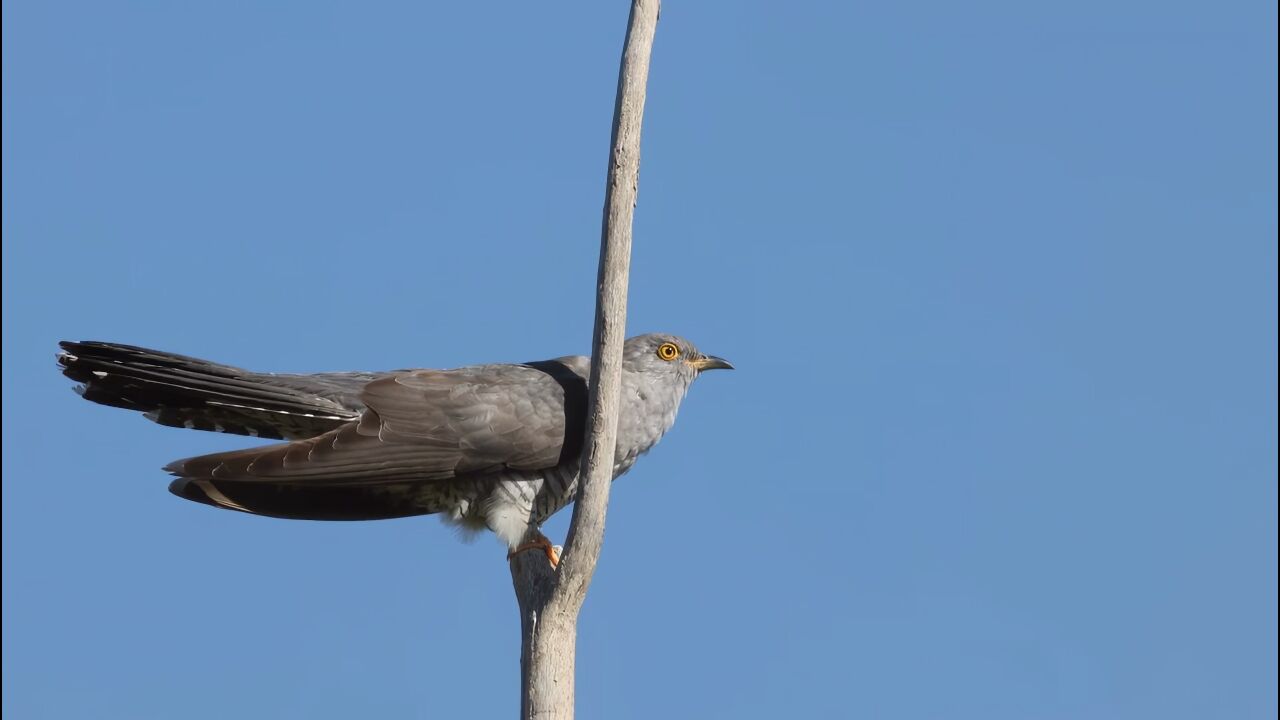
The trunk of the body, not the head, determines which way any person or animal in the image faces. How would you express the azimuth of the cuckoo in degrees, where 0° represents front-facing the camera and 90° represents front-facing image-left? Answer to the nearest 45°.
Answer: approximately 270°
